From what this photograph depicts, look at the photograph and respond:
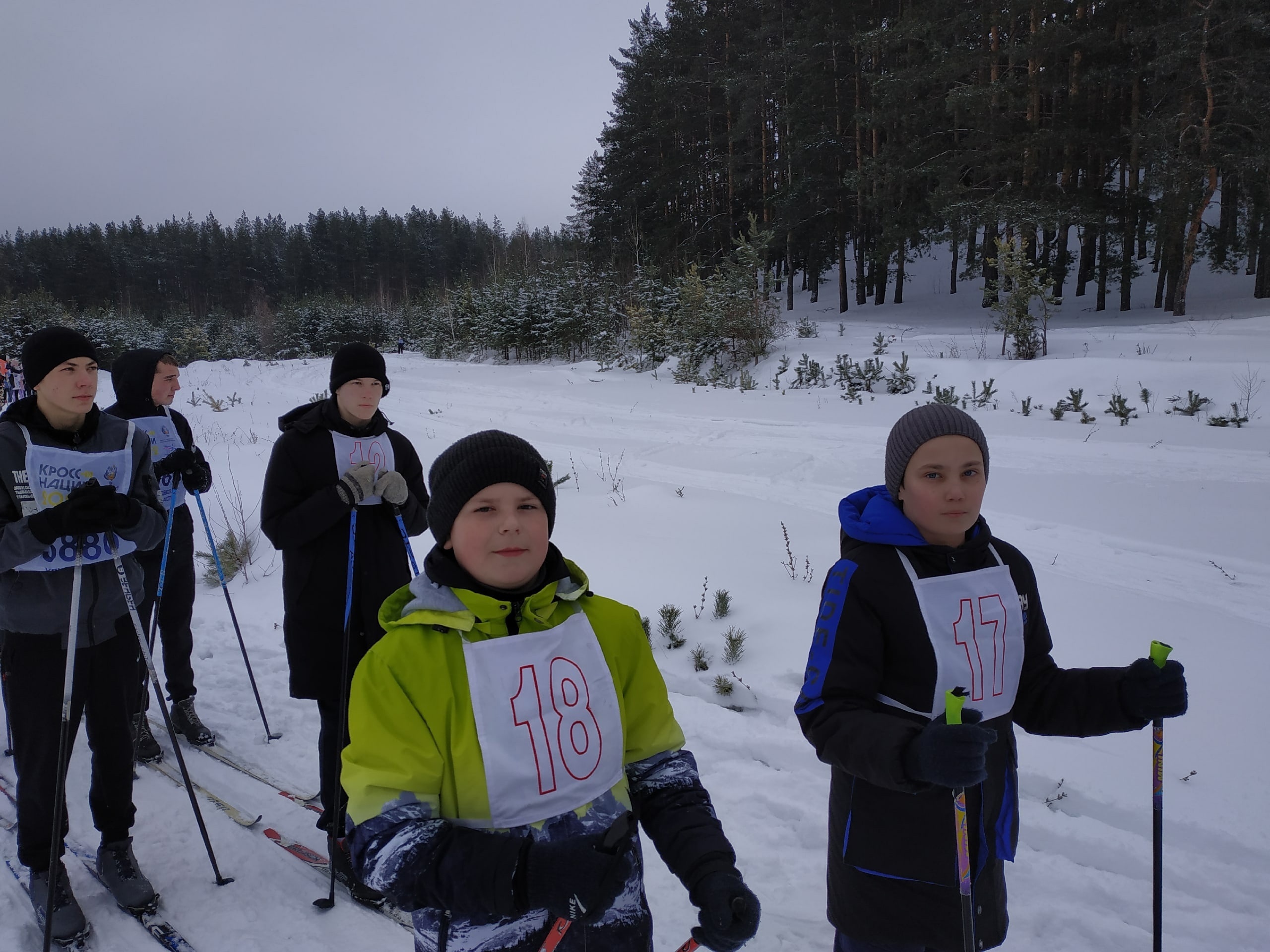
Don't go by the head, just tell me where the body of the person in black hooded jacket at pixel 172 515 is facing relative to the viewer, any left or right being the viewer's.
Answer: facing the viewer and to the right of the viewer

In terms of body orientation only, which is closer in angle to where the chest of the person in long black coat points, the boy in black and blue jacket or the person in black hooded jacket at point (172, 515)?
the boy in black and blue jacket

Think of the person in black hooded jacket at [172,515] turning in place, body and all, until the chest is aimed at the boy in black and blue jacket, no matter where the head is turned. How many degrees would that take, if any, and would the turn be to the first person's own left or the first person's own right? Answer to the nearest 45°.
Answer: approximately 45° to the first person's own right

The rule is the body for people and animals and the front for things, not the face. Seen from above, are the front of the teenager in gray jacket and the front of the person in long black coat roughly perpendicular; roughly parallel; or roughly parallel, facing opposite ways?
roughly parallel

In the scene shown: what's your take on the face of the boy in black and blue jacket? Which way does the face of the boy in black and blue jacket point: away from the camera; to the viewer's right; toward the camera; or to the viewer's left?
toward the camera

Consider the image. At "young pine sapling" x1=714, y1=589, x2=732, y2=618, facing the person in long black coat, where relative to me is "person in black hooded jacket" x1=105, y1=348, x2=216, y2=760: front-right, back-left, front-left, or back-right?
front-right

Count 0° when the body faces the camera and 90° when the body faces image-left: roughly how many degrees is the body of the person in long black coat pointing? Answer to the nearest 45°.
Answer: approximately 315°

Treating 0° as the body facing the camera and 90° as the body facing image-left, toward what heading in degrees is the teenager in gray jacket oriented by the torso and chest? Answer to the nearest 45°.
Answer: approximately 315°

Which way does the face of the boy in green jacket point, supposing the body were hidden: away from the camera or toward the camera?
toward the camera

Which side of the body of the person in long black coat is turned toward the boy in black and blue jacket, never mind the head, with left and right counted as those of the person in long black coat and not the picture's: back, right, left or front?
front

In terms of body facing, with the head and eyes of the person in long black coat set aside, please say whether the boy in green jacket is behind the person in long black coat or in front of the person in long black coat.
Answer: in front

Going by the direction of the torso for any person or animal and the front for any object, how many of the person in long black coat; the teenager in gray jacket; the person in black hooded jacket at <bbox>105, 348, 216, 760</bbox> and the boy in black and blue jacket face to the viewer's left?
0

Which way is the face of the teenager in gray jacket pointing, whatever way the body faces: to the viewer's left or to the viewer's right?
to the viewer's right

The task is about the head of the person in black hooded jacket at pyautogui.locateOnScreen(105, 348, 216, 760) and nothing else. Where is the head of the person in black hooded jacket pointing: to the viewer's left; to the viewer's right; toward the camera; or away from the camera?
to the viewer's right
